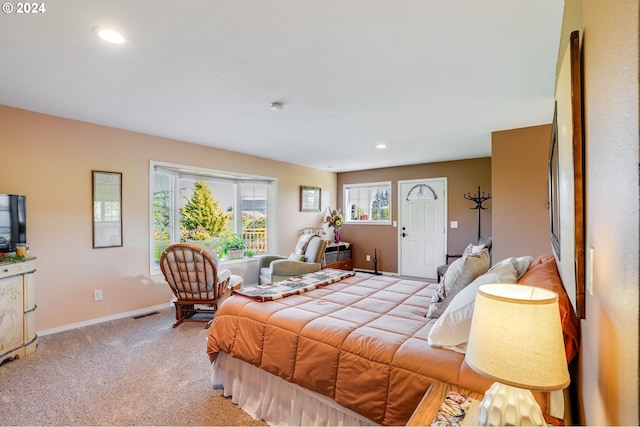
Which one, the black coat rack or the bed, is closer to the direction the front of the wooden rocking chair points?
the black coat rack

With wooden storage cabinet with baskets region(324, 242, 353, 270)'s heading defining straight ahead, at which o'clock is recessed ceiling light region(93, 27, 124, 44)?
The recessed ceiling light is roughly at 2 o'clock from the wooden storage cabinet with baskets.

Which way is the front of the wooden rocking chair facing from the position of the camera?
facing away from the viewer and to the right of the viewer

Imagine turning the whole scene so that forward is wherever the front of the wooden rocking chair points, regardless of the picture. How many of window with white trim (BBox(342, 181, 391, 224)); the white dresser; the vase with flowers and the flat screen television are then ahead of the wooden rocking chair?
2

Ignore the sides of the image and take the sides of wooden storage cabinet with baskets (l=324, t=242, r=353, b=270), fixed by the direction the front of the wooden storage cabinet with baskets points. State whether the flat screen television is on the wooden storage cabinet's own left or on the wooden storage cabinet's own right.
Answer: on the wooden storage cabinet's own right

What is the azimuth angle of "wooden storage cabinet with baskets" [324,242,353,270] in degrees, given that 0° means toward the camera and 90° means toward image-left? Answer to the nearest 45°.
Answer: approximately 315°

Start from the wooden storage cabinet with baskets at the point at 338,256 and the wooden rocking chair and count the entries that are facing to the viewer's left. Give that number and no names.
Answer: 0

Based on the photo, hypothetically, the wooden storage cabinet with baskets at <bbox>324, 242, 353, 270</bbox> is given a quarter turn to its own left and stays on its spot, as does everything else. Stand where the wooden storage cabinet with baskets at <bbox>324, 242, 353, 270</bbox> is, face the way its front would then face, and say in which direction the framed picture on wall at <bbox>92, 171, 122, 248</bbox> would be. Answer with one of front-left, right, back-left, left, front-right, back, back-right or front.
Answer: back

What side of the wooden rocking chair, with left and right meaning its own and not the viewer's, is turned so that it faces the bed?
right

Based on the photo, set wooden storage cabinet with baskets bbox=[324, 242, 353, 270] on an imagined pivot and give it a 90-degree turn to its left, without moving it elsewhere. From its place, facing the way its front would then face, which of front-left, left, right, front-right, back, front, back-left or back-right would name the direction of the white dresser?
back

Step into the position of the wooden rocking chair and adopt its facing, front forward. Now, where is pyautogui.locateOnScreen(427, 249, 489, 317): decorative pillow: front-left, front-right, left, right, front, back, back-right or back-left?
right
